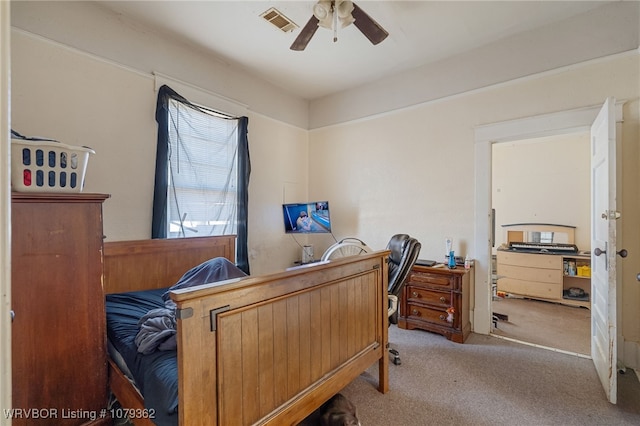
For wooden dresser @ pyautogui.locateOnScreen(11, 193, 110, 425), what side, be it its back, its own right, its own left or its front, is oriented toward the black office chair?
front

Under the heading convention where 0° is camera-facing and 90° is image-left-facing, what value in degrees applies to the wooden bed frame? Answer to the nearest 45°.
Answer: approximately 315°

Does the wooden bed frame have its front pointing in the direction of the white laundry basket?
no

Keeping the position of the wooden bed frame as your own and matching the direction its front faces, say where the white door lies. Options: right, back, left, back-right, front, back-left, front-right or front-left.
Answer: front-left

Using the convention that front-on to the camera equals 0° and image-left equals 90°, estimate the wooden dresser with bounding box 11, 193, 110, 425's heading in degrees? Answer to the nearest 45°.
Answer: approximately 270°

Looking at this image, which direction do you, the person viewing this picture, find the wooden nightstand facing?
facing the viewer and to the left of the viewer

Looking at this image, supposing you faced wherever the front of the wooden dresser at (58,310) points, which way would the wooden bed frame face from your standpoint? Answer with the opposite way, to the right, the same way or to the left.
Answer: to the right

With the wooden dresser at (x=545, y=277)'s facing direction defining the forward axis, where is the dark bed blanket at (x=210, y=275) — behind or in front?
in front

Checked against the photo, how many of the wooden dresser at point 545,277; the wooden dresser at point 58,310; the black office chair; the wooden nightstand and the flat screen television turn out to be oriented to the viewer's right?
1

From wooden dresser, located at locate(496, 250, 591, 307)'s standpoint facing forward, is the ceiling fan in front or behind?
in front

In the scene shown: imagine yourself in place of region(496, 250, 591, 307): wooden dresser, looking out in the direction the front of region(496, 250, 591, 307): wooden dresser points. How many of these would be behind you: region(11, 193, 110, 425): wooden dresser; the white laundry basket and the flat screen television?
0

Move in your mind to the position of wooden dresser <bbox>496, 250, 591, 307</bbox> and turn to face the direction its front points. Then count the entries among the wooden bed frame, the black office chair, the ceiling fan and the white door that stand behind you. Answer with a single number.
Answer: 0

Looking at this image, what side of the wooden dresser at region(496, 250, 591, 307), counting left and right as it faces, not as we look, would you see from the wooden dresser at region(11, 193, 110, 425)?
front

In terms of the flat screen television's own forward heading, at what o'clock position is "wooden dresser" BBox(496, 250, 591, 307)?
The wooden dresser is roughly at 9 o'clock from the flat screen television.

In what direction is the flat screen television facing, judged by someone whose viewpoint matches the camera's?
facing the viewer

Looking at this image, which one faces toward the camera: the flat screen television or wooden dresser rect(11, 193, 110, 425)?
the flat screen television

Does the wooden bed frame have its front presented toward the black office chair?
no
